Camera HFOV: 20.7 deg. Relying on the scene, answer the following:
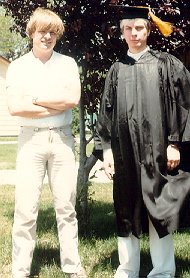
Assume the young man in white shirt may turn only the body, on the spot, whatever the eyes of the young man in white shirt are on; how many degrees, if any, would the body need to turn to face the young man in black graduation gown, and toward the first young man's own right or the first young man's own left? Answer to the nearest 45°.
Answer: approximately 90° to the first young man's own left

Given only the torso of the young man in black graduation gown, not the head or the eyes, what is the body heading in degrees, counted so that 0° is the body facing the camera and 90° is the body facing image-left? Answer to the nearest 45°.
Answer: approximately 0°

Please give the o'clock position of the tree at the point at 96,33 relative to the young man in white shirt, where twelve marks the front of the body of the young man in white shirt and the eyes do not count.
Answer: The tree is roughly at 7 o'clock from the young man in white shirt.

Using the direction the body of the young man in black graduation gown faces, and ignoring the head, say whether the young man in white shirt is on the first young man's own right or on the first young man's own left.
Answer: on the first young man's own right

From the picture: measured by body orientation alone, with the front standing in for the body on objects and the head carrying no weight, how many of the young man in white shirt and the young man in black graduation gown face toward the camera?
2

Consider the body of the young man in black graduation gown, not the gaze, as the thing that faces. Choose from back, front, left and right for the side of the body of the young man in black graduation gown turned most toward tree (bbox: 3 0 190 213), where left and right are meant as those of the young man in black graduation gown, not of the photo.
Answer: back

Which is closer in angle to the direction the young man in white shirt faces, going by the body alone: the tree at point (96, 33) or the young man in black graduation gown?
the young man in black graduation gown
